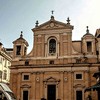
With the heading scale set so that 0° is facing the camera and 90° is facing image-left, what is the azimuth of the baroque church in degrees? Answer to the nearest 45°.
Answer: approximately 0°
